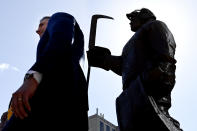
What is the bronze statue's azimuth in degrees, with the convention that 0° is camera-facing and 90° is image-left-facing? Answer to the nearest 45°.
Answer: approximately 90°

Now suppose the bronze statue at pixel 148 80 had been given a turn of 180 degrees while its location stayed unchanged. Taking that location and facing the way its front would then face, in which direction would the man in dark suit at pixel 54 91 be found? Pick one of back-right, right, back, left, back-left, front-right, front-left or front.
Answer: back-right
